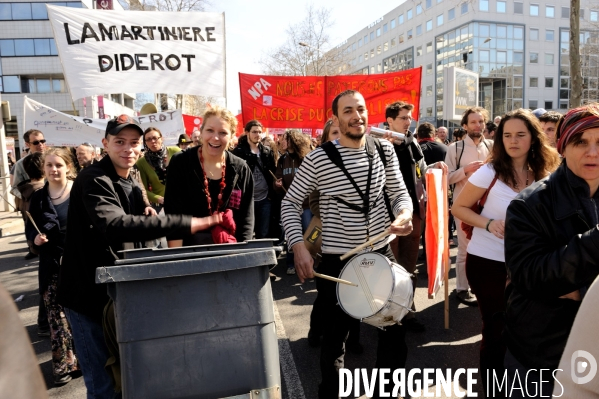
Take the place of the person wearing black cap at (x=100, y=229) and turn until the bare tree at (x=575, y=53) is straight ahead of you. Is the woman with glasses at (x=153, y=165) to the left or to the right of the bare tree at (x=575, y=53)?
left

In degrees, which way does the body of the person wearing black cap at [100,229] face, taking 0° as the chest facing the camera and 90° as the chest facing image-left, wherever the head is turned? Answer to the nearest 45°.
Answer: approximately 315°

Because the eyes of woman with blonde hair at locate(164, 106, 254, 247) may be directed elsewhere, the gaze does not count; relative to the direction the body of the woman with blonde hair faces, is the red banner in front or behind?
behind

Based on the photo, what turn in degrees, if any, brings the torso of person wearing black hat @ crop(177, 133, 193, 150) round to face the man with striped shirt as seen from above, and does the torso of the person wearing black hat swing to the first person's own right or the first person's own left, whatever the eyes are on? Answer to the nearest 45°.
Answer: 0° — they already face them

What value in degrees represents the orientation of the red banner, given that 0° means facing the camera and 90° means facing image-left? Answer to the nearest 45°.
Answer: approximately 0°

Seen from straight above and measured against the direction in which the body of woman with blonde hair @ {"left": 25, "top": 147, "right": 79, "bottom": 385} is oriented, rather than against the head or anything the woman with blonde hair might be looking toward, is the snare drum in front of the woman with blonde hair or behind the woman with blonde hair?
in front

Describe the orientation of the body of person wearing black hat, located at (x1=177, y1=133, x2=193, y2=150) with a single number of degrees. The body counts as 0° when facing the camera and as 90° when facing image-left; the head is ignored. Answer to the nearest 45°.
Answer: approximately 0°
